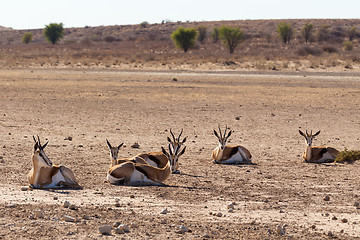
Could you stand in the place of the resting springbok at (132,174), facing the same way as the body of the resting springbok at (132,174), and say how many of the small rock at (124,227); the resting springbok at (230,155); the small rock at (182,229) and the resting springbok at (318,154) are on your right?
2

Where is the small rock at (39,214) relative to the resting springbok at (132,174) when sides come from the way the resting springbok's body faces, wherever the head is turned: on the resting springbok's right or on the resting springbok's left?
on the resting springbok's right

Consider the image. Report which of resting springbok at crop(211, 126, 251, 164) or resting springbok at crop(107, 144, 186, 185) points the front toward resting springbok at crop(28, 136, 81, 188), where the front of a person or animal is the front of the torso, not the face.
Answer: resting springbok at crop(211, 126, 251, 164)

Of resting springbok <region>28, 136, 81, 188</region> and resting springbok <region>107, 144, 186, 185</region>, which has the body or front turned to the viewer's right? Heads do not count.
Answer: resting springbok <region>107, 144, 186, 185</region>

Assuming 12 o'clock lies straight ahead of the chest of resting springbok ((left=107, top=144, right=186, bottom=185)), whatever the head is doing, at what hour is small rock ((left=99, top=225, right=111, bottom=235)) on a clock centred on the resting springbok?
The small rock is roughly at 3 o'clock from the resting springbok.

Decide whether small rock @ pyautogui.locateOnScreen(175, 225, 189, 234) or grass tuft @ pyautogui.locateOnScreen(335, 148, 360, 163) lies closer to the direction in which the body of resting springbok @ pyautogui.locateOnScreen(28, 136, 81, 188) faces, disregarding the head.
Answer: the small rock

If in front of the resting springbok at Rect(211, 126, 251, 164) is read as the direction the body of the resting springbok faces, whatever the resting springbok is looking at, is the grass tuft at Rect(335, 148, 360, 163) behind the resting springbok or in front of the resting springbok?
behind

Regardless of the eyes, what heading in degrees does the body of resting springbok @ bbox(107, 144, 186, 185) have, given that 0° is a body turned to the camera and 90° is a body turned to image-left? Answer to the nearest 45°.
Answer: approximately 270°

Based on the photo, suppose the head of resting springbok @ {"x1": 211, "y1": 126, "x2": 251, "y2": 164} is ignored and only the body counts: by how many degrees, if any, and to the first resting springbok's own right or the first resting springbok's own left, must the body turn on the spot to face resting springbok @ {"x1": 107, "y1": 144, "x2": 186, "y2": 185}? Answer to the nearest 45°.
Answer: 0° — it already faces it
